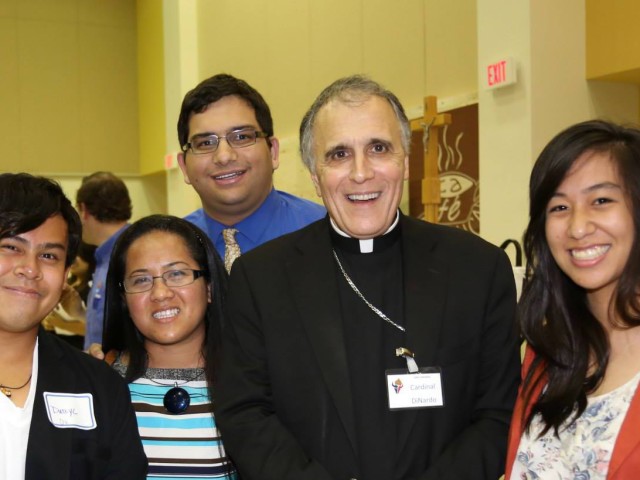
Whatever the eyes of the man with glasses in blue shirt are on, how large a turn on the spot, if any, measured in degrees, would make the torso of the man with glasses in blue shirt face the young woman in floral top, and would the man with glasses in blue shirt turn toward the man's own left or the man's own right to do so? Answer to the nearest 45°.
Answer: approximately 45° to the man's own left

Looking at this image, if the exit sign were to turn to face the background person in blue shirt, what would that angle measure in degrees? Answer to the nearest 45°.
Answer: approximately 45° to its right

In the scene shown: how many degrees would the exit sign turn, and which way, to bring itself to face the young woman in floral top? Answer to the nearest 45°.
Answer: approximately 45° to its left

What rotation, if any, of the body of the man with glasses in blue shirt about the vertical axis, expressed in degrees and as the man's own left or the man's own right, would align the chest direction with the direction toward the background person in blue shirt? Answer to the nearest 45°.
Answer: approximately 180°

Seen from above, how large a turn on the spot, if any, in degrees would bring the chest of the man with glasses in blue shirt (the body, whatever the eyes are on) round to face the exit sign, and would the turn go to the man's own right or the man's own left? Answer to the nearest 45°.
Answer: approximately 135° to the man's own left

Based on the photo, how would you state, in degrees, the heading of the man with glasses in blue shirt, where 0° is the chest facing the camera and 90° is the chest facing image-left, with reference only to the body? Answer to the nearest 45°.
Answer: approximately 0°
